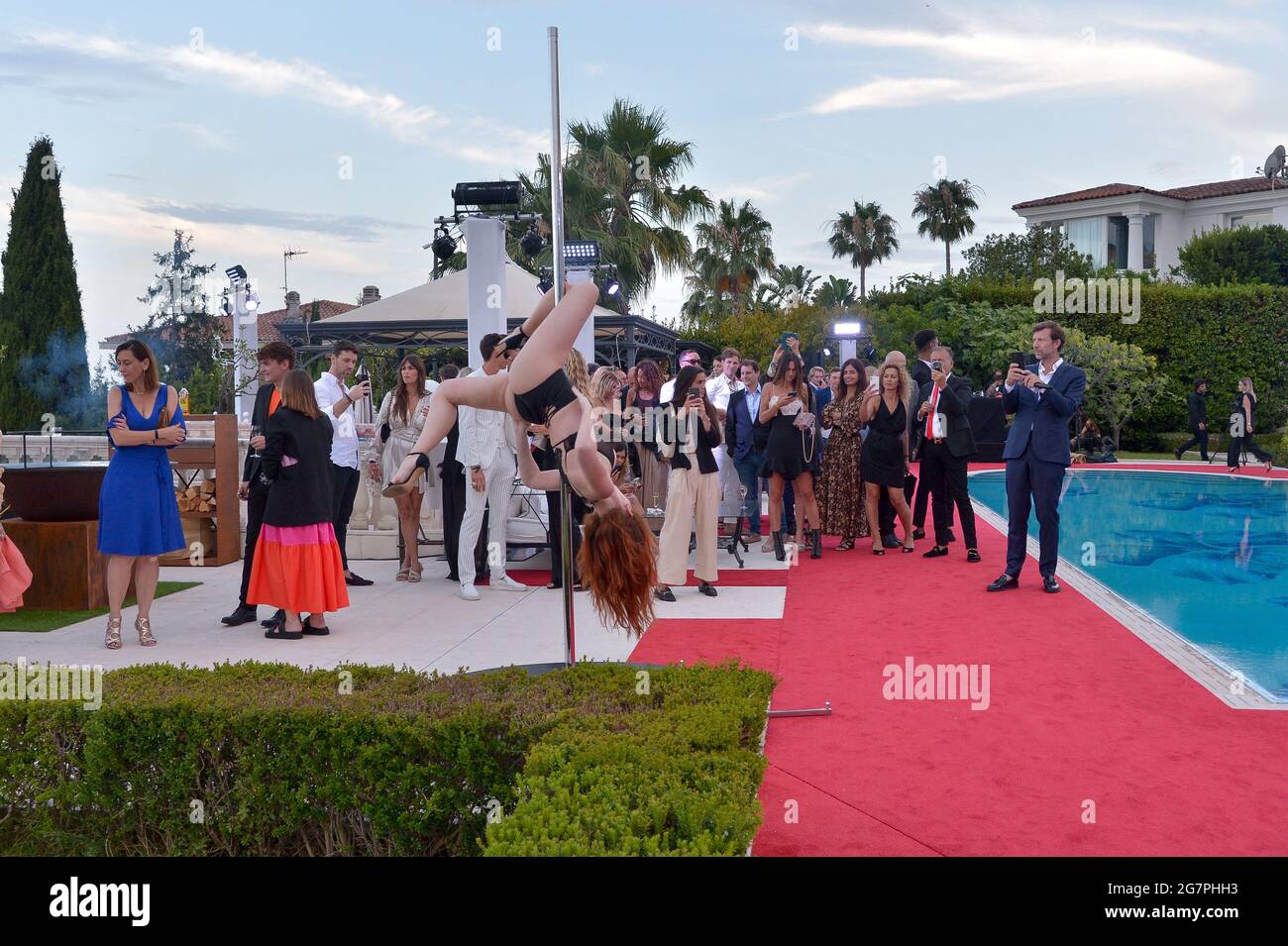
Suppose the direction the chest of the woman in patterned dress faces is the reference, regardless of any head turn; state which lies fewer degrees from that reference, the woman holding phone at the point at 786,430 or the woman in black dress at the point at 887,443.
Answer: the woman holding phone

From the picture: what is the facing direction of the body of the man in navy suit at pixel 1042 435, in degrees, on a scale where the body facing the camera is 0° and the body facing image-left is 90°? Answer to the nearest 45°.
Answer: approximately 45°

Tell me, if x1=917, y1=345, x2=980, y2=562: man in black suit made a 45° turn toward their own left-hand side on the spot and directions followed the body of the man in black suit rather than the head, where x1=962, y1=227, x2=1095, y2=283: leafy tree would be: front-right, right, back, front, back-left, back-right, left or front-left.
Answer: back

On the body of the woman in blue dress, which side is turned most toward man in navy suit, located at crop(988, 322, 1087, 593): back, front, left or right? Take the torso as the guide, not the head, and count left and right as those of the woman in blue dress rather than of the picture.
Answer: left

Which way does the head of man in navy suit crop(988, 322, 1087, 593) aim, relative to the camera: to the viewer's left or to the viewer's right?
to the viewer's left

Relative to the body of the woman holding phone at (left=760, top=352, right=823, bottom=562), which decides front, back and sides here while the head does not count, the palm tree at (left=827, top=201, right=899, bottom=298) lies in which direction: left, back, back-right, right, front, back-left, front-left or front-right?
back
